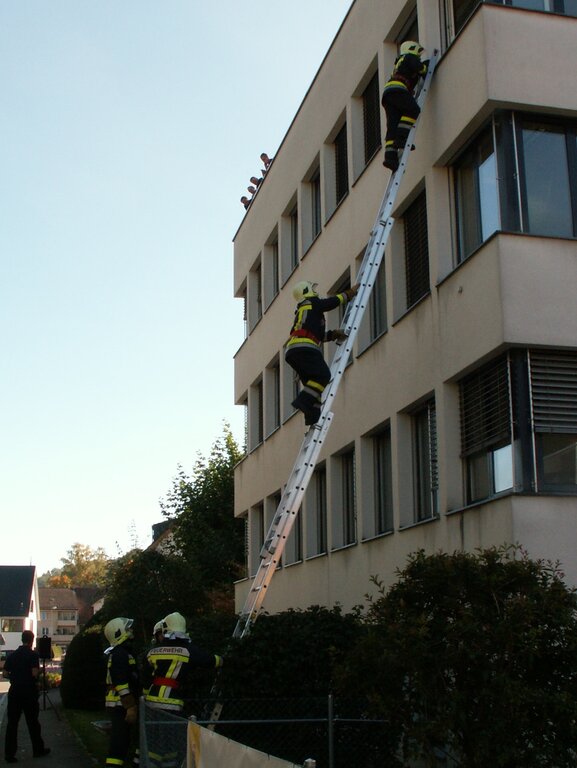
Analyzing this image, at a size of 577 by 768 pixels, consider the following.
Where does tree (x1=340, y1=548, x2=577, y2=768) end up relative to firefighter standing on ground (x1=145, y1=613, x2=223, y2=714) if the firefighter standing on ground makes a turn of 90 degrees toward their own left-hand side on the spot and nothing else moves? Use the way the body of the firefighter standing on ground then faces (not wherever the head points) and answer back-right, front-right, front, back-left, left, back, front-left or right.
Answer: back-left

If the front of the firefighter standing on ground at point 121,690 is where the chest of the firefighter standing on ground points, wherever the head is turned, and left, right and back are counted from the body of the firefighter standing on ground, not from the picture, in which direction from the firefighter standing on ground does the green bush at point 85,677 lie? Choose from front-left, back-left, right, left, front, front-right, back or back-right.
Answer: left

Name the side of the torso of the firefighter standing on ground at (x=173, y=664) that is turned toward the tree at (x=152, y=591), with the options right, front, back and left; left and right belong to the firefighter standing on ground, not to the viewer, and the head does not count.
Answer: front

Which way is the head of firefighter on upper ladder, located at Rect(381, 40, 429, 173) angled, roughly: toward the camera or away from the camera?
away from the camera

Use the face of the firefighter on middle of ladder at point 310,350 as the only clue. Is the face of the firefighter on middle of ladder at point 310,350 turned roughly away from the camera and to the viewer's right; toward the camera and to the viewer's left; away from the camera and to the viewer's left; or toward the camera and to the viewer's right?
away from the camera and to the viewer's right

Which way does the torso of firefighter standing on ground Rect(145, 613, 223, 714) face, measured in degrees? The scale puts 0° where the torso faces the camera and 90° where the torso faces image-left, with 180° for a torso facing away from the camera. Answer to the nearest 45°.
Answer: approximately 180°

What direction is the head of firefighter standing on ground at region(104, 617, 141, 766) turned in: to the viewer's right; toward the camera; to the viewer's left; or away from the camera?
to the viewer's right
